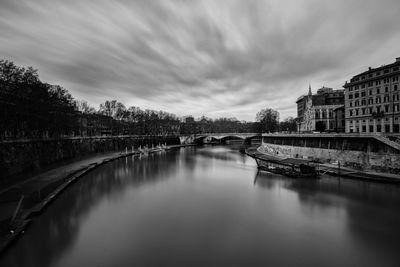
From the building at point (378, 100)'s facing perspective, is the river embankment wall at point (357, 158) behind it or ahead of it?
ahead

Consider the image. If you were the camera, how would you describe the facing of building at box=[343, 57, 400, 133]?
facing the viewer and to the left of the viewer
